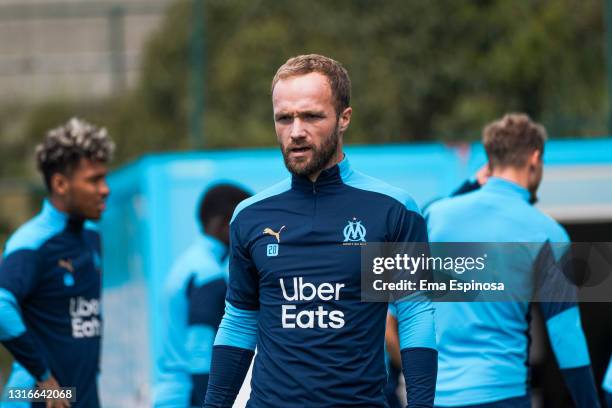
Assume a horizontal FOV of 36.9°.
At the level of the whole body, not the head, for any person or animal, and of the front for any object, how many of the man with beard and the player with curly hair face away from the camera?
0

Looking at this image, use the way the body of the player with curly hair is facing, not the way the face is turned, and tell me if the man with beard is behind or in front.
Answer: in front

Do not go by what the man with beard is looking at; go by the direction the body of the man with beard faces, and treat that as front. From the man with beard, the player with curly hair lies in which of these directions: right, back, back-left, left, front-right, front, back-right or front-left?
back-right

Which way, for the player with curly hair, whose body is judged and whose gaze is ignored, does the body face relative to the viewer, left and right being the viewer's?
facing the viewer and to the right of the viewer

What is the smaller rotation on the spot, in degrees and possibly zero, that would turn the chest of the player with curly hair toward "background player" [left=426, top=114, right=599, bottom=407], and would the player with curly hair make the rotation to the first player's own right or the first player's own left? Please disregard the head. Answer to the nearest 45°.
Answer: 0° — they already face them

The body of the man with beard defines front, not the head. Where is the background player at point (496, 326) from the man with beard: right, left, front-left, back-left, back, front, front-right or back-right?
back-left

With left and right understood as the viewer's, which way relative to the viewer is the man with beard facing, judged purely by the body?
facing the viewer

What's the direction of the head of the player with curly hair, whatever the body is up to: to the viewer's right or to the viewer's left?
to the viewer's right

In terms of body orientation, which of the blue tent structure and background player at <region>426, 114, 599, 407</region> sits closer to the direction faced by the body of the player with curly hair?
the background player

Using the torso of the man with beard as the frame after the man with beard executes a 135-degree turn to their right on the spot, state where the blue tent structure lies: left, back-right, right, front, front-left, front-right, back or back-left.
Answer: front-right

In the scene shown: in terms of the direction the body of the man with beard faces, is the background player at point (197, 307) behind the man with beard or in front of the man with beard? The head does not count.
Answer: behind
